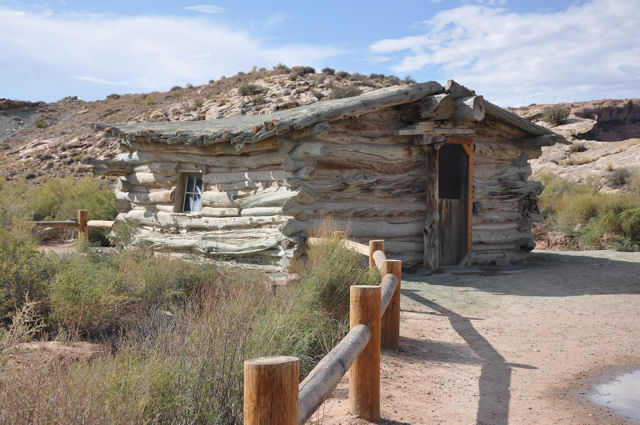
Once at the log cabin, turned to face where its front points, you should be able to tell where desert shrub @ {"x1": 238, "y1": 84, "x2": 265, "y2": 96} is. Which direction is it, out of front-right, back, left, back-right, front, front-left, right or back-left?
back-left

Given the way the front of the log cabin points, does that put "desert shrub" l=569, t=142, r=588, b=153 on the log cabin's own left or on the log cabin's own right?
on the log cabin's own left

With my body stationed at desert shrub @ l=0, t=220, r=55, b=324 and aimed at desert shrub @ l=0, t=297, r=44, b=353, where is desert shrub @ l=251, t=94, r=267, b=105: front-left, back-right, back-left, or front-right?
back-left

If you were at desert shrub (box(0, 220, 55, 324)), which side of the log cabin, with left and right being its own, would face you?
right

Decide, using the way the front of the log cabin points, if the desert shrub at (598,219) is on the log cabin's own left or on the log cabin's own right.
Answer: on the log cabin's own left

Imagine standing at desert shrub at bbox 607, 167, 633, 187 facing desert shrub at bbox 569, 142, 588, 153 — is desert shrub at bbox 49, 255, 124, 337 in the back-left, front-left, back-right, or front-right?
back-left

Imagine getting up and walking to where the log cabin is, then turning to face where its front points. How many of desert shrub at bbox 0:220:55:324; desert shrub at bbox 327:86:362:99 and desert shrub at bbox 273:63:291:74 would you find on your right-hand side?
1

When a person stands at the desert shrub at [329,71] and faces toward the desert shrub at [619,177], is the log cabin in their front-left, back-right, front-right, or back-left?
front-right

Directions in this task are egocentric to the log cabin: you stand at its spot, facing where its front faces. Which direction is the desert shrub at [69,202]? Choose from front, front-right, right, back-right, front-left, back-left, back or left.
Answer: back

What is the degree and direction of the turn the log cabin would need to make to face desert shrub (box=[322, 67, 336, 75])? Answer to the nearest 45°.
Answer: approximately 135° to its left

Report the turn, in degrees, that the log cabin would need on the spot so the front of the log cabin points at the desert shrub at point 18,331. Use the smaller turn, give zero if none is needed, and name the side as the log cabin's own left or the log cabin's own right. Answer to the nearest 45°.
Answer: approximately 45° to the log cabin's own right
